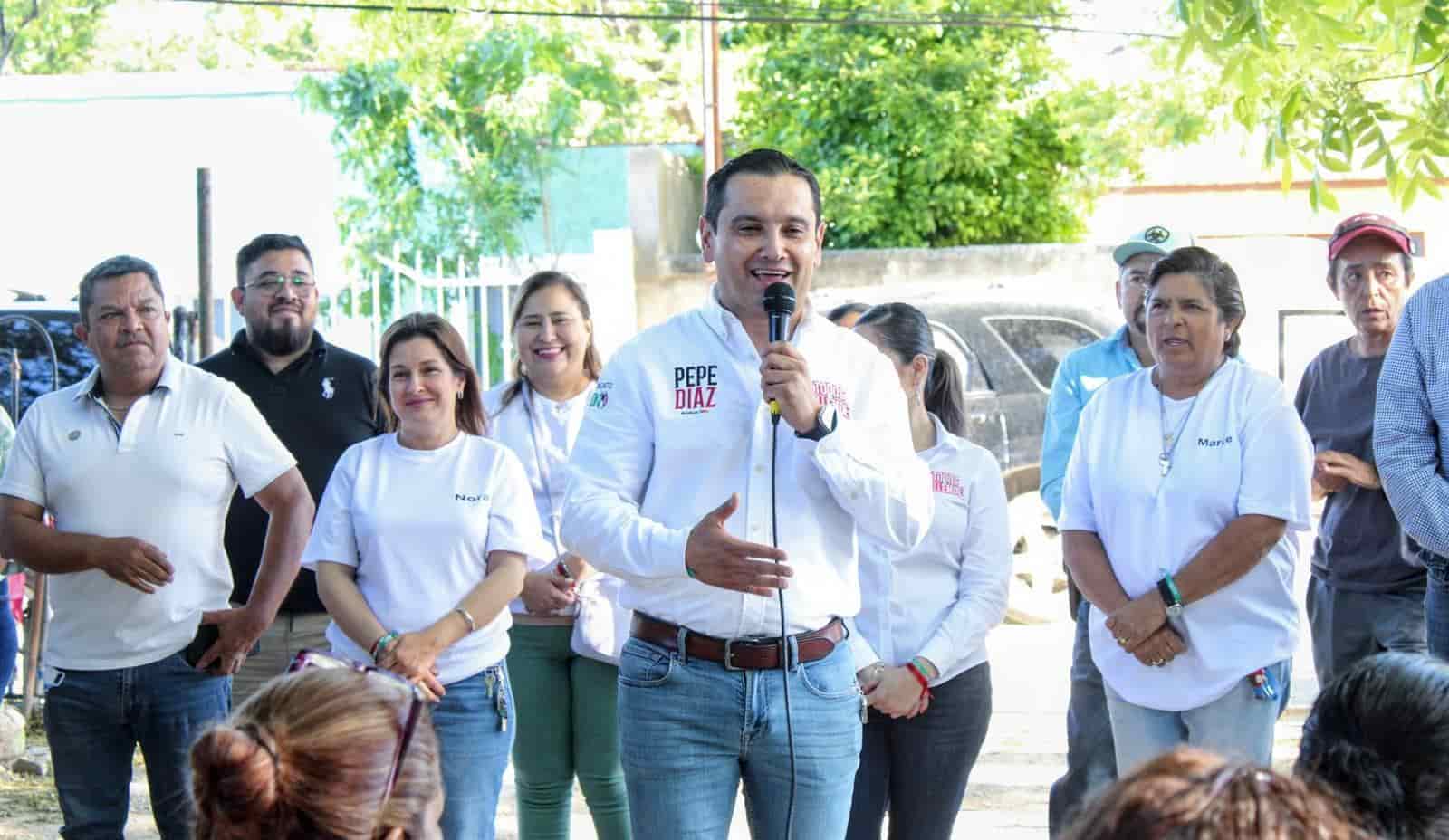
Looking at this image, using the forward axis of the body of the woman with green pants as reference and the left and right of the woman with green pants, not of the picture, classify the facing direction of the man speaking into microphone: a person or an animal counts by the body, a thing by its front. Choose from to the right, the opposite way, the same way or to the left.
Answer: the same way

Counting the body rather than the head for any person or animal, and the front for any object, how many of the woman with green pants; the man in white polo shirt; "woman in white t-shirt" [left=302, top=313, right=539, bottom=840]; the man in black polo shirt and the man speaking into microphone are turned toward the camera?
5

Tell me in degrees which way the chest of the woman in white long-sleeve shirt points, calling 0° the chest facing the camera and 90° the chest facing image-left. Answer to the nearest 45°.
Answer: approximately 45°

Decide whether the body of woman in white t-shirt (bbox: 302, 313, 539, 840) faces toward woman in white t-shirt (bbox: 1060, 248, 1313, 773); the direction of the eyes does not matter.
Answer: no

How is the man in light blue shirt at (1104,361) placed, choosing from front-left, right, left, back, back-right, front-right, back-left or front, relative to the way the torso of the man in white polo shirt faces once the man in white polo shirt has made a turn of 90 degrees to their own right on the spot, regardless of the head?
back

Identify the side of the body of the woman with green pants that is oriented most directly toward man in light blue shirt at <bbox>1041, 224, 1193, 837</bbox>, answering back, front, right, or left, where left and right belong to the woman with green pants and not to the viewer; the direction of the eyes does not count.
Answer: left

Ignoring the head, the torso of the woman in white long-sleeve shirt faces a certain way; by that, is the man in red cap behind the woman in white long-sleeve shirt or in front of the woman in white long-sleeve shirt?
behind

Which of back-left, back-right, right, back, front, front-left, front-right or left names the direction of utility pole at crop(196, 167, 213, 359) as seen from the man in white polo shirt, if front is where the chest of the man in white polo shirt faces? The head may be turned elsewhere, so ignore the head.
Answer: back

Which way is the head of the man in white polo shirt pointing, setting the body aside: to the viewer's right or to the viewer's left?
to the viewer's right

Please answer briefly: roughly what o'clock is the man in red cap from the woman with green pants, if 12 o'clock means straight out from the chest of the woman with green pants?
The man in red cap is roughly at 9 o'clock from the woman with green pants.

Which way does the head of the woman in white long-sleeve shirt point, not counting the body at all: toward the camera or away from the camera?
toward the camera

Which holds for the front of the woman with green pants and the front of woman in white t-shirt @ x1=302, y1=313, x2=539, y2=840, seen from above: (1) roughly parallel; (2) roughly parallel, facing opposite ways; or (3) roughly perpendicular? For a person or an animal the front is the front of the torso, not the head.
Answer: roughly parallel

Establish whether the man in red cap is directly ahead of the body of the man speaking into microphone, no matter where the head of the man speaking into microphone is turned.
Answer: no

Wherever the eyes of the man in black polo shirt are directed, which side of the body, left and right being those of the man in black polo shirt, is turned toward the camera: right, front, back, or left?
front

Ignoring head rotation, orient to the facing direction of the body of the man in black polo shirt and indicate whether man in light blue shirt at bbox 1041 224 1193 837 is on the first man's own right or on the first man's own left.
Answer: on the first man's own left

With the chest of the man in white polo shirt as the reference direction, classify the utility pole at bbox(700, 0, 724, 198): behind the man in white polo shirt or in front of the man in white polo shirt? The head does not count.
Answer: behind

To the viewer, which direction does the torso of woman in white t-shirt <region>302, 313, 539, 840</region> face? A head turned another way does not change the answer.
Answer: toward the camera

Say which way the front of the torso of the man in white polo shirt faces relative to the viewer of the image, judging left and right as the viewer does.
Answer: facing the viewer
